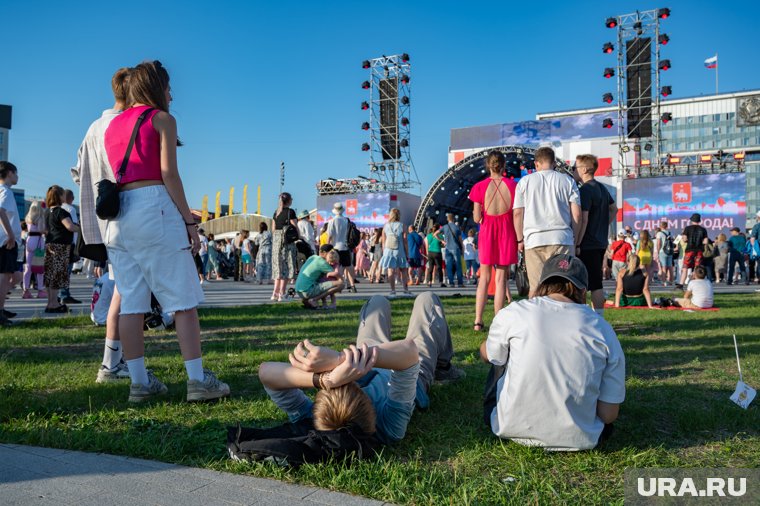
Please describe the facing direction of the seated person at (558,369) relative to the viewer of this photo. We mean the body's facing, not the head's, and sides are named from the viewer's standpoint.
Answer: facing away from the viewer

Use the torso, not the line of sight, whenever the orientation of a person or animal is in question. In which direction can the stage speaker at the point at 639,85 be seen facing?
toward the camera

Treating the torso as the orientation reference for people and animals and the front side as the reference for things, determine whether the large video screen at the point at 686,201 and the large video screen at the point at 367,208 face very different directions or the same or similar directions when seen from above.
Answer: same or similar directions

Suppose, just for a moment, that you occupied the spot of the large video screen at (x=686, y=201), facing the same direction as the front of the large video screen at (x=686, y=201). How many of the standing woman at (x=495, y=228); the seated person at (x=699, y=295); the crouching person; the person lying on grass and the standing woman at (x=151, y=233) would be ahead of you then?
5

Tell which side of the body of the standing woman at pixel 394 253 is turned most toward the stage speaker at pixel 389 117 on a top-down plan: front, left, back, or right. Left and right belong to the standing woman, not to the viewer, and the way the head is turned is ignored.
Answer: front

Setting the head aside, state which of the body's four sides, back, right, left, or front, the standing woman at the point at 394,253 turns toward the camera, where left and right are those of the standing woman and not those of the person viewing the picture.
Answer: back

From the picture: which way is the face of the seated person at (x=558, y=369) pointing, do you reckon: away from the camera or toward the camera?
away from the camera

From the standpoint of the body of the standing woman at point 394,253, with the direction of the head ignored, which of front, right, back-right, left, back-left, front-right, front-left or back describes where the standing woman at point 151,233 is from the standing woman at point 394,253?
back

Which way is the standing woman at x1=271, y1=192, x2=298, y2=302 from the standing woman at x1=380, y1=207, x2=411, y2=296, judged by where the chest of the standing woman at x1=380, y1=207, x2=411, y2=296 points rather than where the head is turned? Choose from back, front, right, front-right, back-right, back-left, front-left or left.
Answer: back-left

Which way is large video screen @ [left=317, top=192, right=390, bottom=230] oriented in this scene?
toward the camera

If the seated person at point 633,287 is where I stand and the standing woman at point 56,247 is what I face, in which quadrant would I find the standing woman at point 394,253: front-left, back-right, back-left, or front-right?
front-right

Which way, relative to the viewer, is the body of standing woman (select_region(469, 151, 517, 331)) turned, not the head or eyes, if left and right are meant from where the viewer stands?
facing away from the viewer

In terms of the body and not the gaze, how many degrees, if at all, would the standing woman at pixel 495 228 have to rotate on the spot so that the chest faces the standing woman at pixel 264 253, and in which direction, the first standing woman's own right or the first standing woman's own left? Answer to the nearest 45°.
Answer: approximately 45° to the first standing woman's own left

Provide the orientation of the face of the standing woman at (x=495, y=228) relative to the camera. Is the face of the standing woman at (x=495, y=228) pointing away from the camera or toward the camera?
away from the camera
